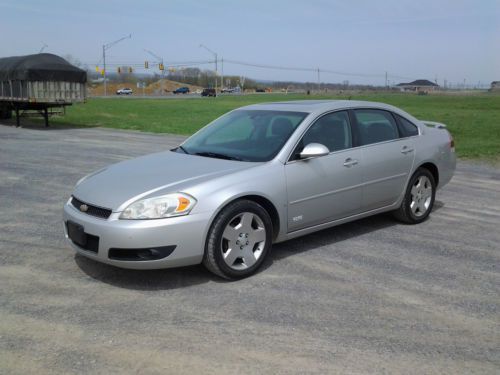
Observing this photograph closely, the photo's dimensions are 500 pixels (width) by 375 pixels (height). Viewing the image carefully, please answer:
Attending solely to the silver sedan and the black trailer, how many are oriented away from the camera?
0

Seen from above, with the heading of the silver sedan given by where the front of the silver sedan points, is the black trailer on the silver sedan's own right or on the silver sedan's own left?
on the silver sedan's own right

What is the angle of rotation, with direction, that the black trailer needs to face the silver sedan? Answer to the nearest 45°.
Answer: approximately 45° to its right

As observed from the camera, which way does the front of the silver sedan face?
facing the viewer and to the left of the viewer
